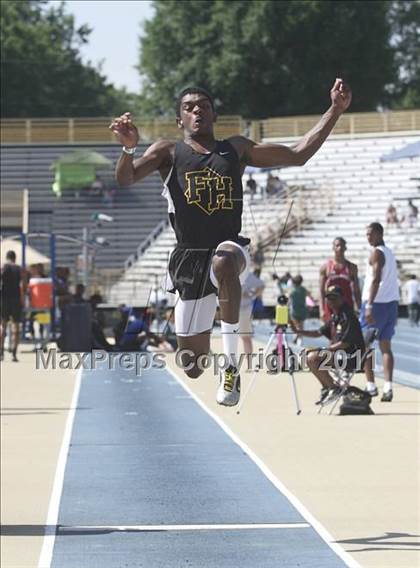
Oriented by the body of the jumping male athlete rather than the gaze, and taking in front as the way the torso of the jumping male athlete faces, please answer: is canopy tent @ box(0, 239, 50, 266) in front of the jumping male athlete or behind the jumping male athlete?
behind

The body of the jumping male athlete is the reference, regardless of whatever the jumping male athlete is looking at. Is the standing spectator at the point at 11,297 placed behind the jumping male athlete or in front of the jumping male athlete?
behind

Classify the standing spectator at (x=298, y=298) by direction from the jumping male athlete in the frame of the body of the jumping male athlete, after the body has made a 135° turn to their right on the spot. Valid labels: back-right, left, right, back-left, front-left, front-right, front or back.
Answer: front-right

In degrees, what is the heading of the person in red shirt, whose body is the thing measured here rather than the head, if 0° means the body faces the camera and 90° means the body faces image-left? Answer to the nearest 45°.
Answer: approximately 0°

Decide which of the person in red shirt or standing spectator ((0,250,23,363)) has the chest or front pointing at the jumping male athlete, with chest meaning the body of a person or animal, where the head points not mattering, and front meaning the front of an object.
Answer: the person in red shirt
